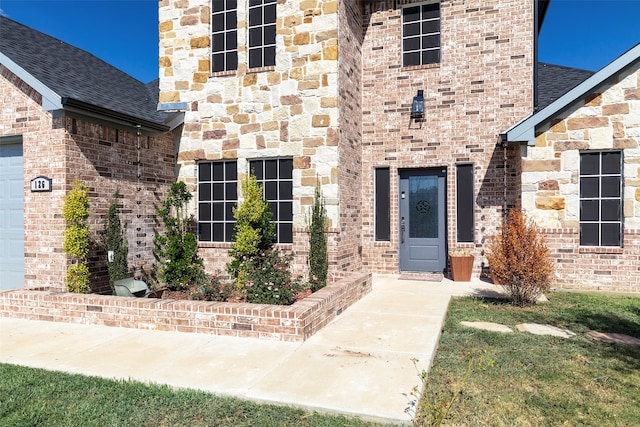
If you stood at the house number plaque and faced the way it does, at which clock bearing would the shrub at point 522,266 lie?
The shrub is roughly at 10 o'clock from the house number plaque.

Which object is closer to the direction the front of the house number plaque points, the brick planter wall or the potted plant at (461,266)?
the brick planter wall

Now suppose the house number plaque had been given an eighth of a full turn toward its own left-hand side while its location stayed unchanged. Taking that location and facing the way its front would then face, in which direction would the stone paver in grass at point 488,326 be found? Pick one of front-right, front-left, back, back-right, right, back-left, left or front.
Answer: front

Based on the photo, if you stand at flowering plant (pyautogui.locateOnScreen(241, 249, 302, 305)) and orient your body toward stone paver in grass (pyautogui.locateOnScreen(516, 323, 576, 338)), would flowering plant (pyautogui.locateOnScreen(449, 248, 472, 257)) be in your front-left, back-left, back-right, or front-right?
front-left

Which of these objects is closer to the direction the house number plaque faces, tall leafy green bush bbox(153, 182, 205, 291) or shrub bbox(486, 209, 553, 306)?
the shrub

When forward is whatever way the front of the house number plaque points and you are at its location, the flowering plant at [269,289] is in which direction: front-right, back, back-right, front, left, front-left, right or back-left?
front-left

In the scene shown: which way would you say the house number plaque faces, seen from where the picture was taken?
facing the viewer

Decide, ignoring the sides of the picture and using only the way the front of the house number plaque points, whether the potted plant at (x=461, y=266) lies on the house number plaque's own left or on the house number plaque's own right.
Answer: on the house number plaque's own left

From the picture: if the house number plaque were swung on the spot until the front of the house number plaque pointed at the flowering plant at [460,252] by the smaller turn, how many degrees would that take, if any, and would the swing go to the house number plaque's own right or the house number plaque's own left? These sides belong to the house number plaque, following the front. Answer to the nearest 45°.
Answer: approximately 90° to the house number plaque's own left

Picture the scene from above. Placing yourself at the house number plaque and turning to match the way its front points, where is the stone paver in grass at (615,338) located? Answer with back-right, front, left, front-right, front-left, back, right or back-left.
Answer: front-left

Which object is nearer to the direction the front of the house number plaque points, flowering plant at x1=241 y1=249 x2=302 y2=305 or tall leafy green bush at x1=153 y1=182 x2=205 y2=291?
the flowering plant

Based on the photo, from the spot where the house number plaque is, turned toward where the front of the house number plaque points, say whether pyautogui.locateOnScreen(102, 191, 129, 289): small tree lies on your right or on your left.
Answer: on your left
